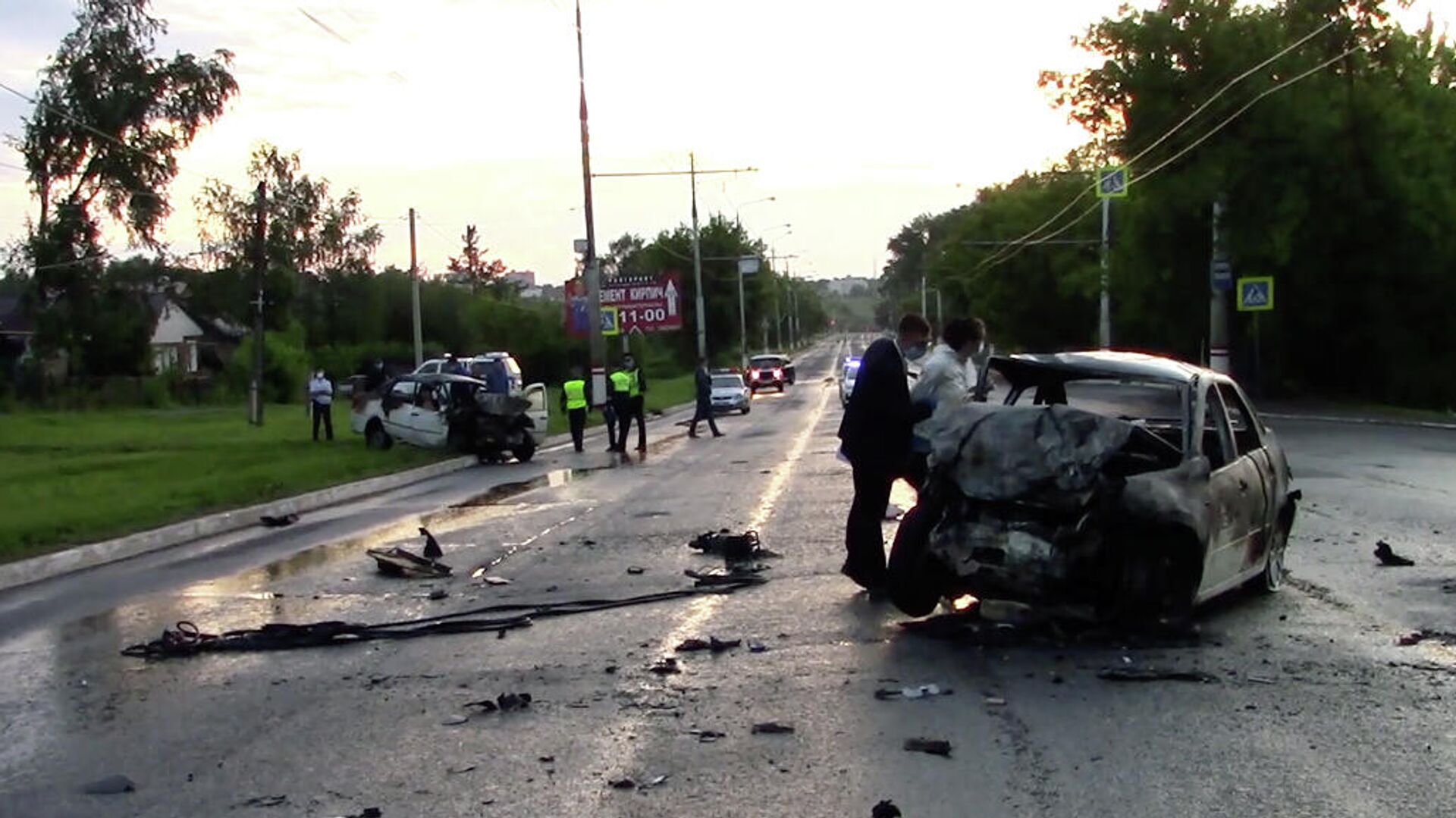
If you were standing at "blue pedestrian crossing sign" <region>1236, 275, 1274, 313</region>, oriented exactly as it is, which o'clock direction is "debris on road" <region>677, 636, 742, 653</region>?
The debris on road is roughly at 12 o'clock from the blue pedestrian crossing sign.

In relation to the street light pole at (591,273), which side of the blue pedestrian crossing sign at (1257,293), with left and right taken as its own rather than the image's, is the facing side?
right

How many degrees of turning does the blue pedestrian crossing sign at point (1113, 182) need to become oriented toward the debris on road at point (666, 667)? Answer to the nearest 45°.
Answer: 0° — it already faces it

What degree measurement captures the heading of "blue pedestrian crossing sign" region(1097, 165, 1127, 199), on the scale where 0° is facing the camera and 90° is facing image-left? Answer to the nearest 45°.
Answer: approximately 0°

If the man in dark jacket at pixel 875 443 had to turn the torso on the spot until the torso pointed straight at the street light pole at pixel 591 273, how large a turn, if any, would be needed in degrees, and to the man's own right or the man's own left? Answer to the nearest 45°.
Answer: approximately 90° to the man's own left

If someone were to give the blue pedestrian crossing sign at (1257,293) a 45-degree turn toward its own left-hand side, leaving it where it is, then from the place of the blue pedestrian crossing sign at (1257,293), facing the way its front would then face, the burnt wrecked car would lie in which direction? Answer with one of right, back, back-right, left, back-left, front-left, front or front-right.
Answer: front-right

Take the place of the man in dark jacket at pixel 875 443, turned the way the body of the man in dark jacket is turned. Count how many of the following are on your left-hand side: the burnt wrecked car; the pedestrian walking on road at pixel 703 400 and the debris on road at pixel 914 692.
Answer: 1

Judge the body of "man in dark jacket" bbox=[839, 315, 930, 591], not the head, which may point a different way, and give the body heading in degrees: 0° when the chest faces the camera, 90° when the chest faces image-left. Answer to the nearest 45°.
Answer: approximately 270°

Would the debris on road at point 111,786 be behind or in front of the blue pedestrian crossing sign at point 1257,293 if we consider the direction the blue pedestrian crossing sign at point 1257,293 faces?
in front

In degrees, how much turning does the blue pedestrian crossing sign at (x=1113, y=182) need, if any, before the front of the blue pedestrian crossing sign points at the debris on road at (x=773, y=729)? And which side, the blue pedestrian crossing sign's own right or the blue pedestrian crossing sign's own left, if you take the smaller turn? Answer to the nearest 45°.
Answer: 0° — it already faces it
